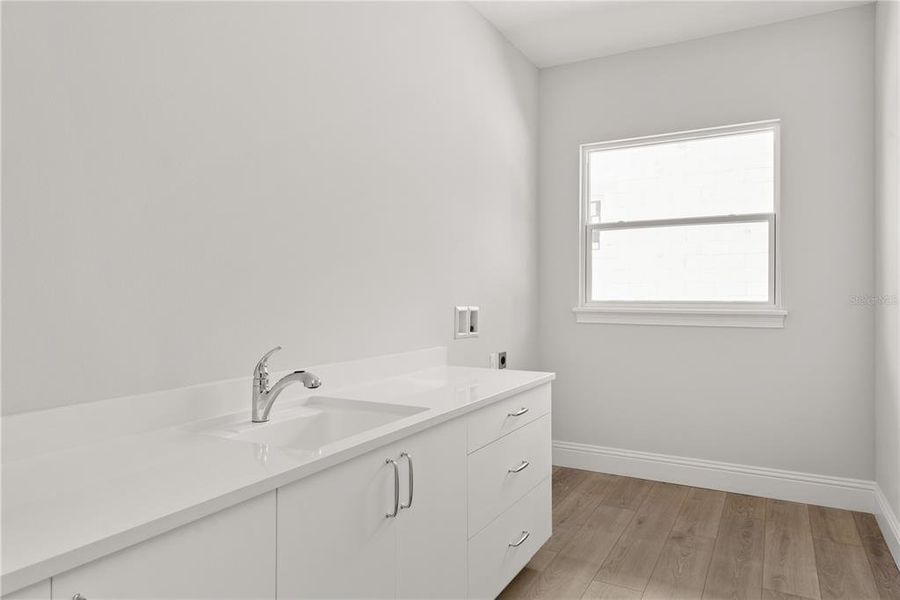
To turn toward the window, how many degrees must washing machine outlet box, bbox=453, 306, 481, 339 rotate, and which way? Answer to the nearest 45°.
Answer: approximately 90° to its left

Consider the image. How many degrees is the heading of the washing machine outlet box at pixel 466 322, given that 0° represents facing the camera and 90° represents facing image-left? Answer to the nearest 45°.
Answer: approximately 315°
